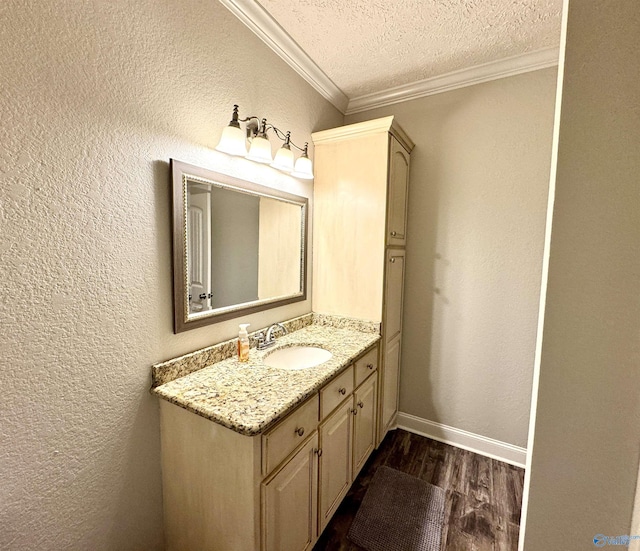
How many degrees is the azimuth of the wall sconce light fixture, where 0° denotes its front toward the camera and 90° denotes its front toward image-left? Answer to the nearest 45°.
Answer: approximately 315°

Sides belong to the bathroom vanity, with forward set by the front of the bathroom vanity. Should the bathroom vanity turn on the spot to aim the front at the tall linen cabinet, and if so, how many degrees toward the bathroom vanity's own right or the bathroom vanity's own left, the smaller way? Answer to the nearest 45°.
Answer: approximately 90° to the bathroom vanity's own left

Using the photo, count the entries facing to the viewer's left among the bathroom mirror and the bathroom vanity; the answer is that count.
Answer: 0

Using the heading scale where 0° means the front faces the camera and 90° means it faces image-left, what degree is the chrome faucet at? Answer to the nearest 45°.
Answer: approximately 315°

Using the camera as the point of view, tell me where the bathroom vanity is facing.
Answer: facing the viewer and to the right of the viewer

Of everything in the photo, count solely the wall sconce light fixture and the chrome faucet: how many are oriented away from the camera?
0
